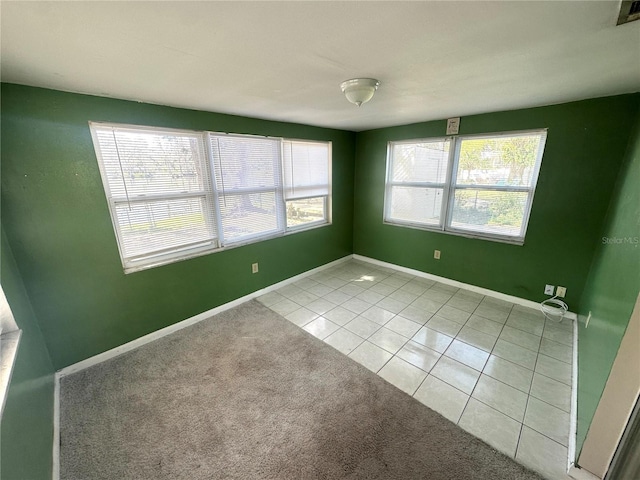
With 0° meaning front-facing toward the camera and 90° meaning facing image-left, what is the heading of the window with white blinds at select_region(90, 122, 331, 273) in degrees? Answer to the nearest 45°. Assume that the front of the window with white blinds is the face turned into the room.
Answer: approximately 315°

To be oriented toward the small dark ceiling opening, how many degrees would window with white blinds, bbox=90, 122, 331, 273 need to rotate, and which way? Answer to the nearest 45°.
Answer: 0° — it already faces it

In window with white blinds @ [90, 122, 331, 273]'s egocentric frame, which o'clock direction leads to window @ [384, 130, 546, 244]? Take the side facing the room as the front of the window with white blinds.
The window is roughly at 11 o'clock from the window with white blinds.

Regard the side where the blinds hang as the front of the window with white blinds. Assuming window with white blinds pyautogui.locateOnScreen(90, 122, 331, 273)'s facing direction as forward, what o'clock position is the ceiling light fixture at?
The ceiling light fixture is roughly at 12 o'clock from the window with white blinds.
